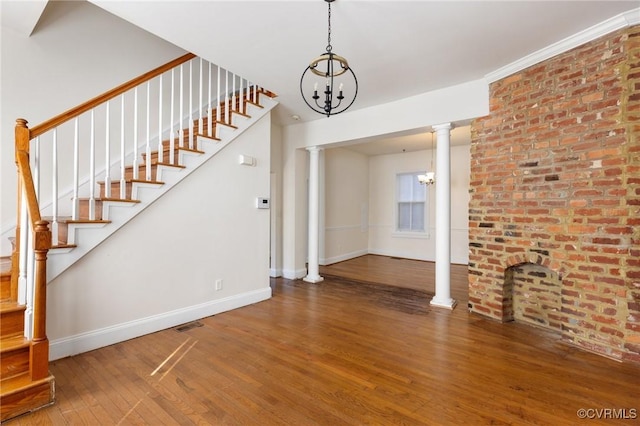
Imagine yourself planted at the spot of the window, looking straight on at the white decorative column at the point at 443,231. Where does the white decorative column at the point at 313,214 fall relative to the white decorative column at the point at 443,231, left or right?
right

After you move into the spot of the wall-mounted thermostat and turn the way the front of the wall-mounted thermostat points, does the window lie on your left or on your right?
on your left

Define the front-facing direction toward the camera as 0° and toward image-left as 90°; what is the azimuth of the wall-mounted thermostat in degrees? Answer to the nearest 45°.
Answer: approximately 315°

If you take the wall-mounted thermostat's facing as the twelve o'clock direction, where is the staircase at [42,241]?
The staircase is roughly at 3 o'clock from the wall-mounted thermostat.

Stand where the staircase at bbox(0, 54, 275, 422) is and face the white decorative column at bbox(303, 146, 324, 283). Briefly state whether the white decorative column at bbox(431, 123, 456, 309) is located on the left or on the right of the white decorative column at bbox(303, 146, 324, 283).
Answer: right
